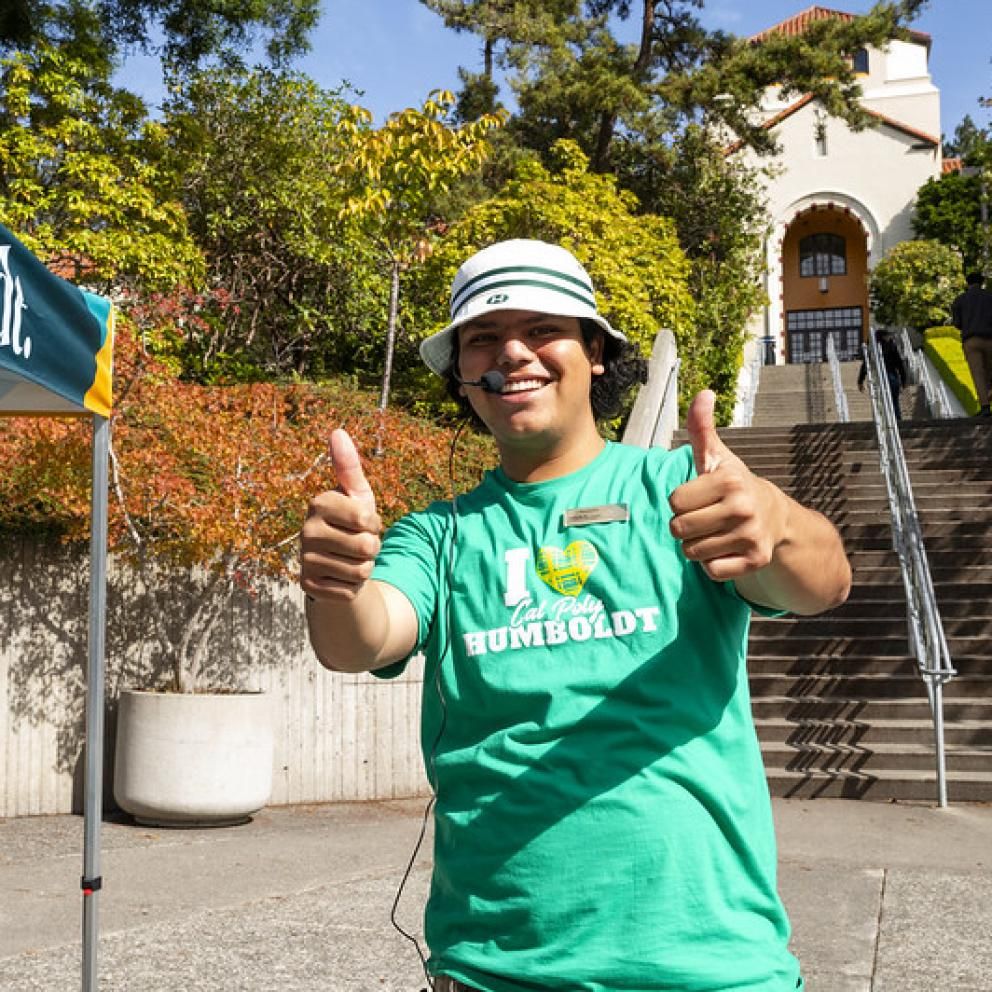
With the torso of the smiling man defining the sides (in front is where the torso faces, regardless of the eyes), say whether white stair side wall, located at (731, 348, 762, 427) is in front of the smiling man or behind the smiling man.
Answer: behind

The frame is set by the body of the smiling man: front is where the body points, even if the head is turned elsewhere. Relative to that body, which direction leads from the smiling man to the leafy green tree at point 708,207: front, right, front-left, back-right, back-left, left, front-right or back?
back

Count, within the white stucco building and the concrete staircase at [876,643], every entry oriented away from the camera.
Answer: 0

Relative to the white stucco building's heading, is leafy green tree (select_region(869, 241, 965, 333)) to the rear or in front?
in front

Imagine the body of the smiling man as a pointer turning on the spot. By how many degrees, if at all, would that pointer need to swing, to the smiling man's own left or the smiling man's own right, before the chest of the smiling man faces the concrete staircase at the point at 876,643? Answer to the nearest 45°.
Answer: approximately 180°

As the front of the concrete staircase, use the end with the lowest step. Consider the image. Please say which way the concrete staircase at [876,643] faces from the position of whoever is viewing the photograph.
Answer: facing the viewer

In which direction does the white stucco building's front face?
toward the camera

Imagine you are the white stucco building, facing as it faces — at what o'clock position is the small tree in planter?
The small tree in planter is roughly at 12 o'clock from the white stucco building.

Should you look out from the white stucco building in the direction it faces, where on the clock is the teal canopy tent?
The teal canopy tent is roughly at 12 o'clock from the white stucco building.

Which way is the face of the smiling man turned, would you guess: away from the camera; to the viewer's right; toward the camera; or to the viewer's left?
toward the camera
